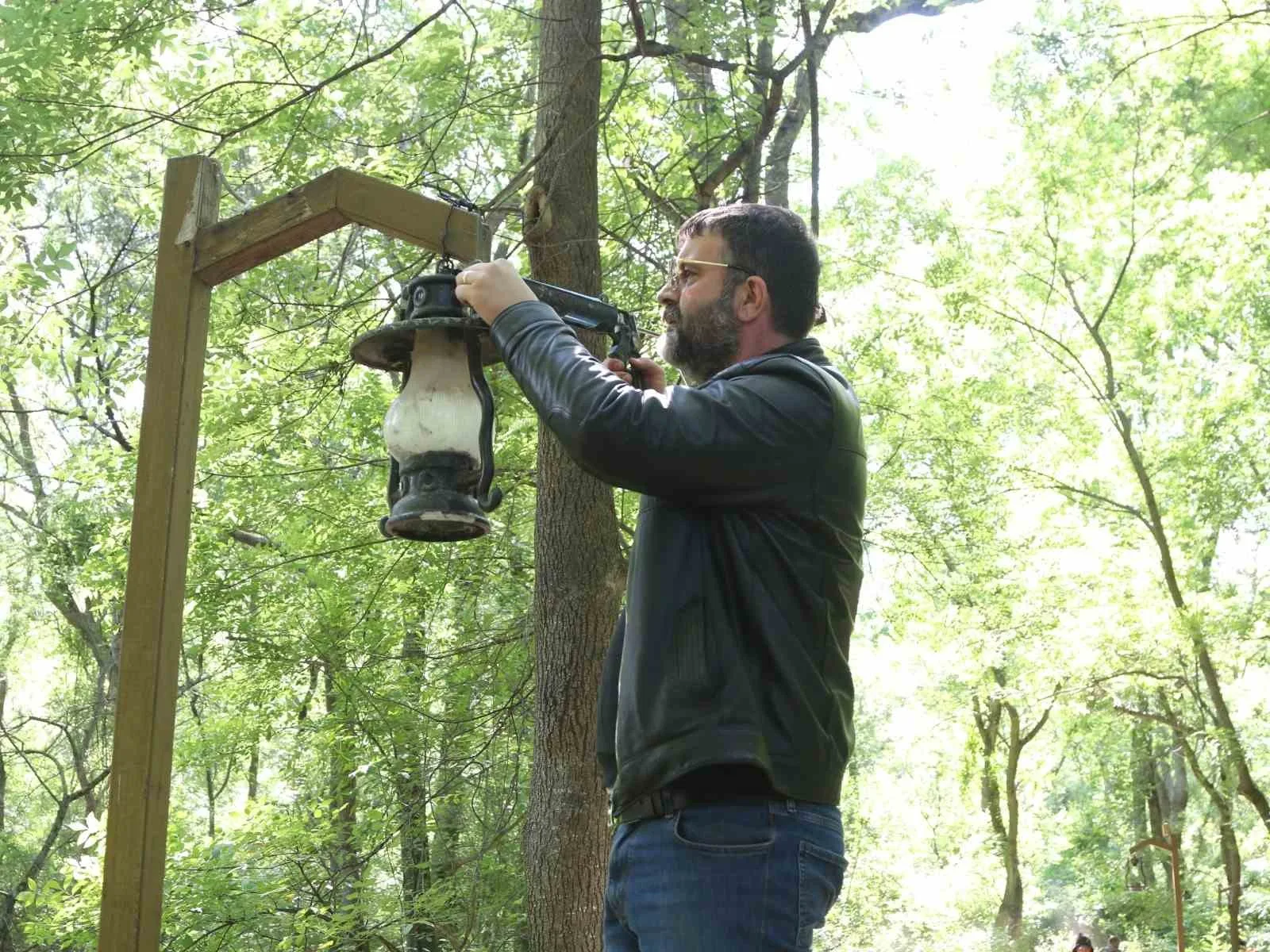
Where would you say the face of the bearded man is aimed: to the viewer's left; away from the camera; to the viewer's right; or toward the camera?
to the viewer's left

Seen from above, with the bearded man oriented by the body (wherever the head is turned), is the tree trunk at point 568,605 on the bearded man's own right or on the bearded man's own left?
on the bearded man's own right

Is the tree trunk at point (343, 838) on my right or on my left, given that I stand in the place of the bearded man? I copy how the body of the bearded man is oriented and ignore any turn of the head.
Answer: on my right

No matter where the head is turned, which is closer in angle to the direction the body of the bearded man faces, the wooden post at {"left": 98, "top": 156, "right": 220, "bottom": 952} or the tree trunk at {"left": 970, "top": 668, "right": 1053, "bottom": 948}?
the wooden post

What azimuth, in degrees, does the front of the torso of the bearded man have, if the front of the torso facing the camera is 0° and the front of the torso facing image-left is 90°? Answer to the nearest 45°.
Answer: approximately 90°

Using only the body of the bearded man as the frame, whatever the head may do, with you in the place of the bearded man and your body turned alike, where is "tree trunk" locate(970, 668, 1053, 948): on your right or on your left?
on your right

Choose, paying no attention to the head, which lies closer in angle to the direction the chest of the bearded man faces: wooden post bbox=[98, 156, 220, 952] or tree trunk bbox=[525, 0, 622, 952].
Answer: the wooden post

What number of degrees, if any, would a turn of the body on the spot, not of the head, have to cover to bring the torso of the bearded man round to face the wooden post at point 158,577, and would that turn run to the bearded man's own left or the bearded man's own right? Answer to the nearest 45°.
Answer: approximately 45° to the bearded man's own right
